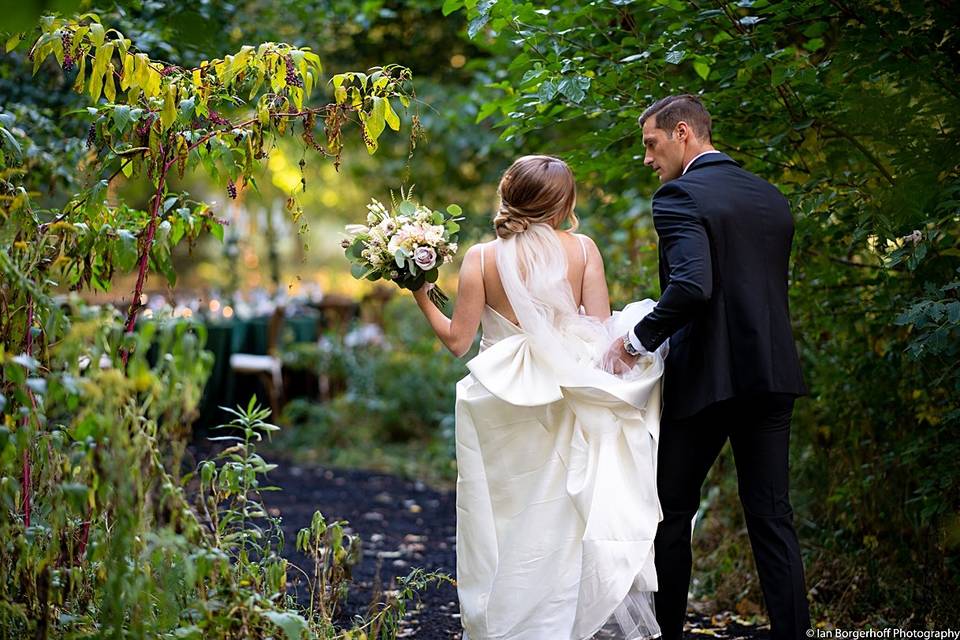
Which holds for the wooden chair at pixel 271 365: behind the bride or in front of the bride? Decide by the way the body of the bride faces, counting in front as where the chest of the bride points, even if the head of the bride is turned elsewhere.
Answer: in front

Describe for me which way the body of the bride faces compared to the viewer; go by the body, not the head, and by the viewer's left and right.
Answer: facing away from the viewer

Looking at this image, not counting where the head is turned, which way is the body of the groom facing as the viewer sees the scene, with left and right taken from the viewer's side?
facing away from the viewer and to the left of the viewer

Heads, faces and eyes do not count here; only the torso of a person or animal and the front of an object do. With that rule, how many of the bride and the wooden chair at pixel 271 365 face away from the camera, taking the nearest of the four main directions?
1

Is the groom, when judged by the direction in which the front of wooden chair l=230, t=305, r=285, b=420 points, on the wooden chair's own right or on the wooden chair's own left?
on the wooden chair's own left

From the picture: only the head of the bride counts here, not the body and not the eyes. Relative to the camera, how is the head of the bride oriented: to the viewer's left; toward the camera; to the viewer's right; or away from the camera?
away from the camera

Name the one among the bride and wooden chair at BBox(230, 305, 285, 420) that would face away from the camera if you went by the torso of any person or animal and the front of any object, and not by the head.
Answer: the bride

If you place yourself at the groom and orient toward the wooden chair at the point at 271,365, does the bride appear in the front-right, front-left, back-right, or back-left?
front-left
